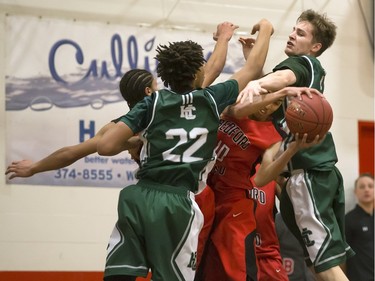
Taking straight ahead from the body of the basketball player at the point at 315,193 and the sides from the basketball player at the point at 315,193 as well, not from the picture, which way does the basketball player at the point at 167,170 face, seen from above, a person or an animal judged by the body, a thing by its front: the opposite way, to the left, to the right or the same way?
to the right

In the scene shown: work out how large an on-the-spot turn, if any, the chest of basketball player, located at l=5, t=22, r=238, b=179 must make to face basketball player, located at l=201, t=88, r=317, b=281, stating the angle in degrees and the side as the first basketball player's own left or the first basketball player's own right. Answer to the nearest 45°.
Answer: approximately 45° to the first basketball player's own right

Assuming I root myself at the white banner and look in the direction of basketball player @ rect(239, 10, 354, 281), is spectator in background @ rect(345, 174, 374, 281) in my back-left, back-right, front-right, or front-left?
front-left

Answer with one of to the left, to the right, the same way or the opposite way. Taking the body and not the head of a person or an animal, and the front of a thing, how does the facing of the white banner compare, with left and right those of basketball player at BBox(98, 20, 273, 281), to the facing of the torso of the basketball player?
the opposite way

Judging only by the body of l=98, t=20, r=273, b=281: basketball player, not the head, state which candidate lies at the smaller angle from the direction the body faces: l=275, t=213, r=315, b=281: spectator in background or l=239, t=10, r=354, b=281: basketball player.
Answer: the spectator in background

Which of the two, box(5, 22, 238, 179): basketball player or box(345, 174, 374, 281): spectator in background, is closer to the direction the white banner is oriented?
the basketball player

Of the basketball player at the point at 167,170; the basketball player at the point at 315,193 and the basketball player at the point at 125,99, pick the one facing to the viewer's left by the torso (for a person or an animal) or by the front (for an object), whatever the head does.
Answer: the basketball player at the point at 315,193

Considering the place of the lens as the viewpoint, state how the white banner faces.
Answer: facing the viewer

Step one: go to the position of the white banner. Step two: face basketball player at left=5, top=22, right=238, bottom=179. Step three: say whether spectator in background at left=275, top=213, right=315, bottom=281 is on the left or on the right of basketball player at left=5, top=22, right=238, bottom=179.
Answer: left

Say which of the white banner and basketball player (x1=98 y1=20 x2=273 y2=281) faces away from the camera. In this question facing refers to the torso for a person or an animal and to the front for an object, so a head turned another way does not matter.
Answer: the basketball player

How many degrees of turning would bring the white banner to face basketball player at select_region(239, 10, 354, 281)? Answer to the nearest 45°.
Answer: approximately 45° to its left

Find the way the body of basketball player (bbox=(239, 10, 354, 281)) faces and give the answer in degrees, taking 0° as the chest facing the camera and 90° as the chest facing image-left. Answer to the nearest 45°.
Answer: approximately 90°

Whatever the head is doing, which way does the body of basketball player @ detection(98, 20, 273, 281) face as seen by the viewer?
away from the camera

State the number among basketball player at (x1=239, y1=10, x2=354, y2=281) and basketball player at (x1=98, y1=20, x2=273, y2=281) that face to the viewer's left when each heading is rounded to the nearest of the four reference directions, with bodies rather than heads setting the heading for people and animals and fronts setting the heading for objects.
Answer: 1

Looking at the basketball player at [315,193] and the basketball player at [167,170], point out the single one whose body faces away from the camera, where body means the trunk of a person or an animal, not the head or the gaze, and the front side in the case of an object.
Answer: the basketball player at [167,170]
